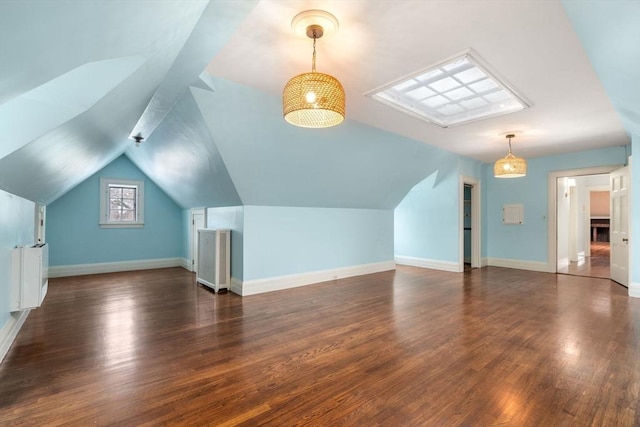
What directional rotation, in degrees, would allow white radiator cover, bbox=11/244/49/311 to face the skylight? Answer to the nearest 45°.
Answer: approximately 45° to its right

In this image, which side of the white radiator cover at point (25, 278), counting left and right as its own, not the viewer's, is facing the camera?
right

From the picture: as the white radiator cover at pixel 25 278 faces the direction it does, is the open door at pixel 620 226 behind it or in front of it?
in front

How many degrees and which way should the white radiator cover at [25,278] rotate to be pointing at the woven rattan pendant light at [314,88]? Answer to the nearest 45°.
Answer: approximately 45° to its right

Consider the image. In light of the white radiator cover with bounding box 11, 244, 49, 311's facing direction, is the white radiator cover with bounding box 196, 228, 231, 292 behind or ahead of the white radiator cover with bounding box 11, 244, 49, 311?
ahead

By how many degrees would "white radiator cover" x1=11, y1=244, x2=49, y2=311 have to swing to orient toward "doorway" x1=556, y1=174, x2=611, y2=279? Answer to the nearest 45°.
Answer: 0° — it already faces it

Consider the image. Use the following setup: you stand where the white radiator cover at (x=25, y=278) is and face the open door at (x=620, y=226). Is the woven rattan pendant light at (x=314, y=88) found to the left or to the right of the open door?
right

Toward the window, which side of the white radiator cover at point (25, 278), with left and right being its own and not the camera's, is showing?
left

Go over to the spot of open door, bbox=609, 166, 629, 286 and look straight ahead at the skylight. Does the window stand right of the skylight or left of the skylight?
right

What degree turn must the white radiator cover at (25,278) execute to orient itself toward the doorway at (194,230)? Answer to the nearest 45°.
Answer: approximately 45° to its left
